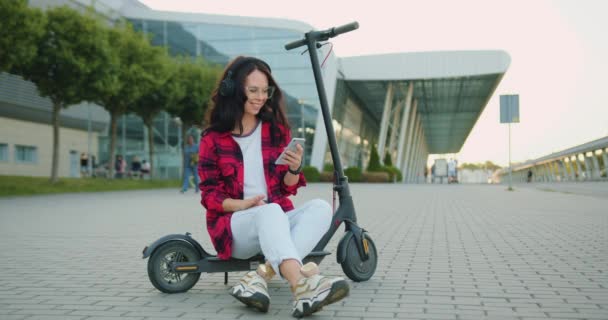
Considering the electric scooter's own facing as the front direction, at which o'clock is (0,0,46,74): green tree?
The green tree is roughly at 8 o'clock from the electric scooter.

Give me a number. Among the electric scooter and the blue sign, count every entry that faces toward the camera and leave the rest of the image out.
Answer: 1

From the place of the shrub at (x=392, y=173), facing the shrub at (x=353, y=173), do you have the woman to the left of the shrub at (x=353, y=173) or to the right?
left

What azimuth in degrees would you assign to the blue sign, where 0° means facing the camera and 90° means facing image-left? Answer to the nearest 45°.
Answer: approximately 0°

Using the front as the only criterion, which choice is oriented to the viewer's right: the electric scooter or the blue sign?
the electric scooter

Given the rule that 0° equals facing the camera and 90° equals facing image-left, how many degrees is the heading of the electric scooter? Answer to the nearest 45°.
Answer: approximately 270°

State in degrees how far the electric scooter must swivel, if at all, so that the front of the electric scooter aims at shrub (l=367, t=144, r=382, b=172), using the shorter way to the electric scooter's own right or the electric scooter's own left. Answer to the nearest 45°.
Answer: approximately 90° to the electric scooter's own left
